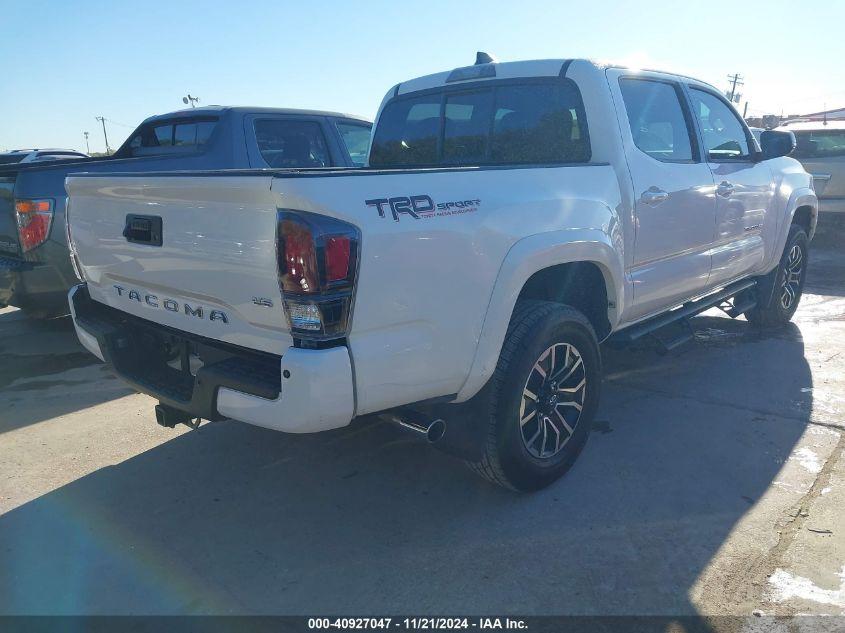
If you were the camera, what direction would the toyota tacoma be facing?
facing away from the viewer and to the right of the viewer

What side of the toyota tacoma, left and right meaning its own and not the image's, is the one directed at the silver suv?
front
